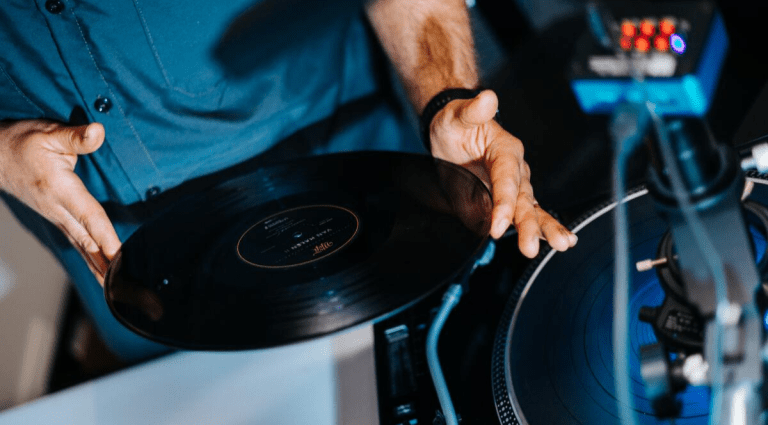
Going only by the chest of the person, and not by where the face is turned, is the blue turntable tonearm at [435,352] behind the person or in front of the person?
in front

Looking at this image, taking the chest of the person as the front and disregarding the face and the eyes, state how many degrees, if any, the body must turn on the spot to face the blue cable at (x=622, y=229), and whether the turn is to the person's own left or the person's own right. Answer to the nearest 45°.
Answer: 0° — they already face it

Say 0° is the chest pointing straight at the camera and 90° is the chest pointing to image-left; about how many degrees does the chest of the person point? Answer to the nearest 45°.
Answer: approximately 0°

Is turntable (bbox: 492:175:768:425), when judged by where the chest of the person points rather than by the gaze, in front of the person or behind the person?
in front
